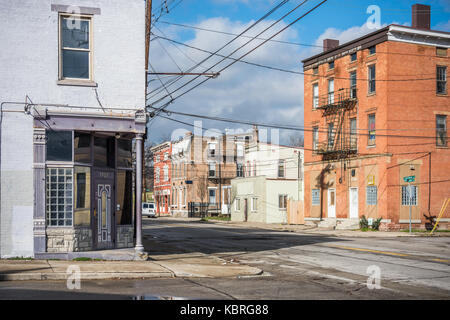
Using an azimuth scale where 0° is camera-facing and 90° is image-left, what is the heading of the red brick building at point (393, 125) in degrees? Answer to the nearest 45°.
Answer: approximately 45°

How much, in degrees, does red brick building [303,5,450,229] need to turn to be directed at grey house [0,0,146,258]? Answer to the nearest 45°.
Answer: approximately 45° to its left
